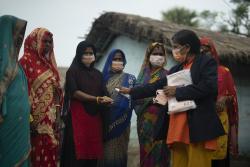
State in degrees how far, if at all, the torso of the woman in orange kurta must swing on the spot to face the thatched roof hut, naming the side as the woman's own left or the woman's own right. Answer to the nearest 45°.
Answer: approximately 90° to the woman's own right

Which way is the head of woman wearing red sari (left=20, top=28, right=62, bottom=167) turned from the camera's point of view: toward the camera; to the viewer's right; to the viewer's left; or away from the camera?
to the viewer's right

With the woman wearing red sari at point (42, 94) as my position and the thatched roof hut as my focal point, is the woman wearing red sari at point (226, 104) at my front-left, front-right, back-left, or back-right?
front-right

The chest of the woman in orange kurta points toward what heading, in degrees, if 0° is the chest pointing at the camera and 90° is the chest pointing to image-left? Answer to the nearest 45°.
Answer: approximately 90°
